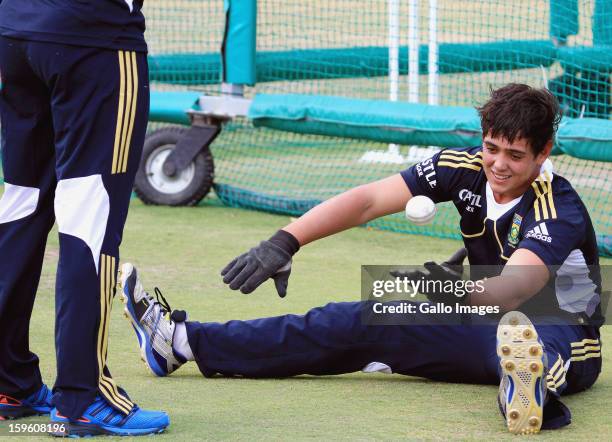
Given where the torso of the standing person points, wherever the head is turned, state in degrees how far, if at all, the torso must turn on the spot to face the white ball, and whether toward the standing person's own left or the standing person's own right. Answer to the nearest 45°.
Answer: approximately 45° to the standing person's own right

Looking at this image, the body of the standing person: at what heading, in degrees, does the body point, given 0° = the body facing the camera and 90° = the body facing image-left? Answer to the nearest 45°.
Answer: approximately 225°

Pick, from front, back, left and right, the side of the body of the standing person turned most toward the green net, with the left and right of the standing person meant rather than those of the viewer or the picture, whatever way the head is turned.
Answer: front

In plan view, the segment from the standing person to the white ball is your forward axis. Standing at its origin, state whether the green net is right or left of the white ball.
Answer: left
